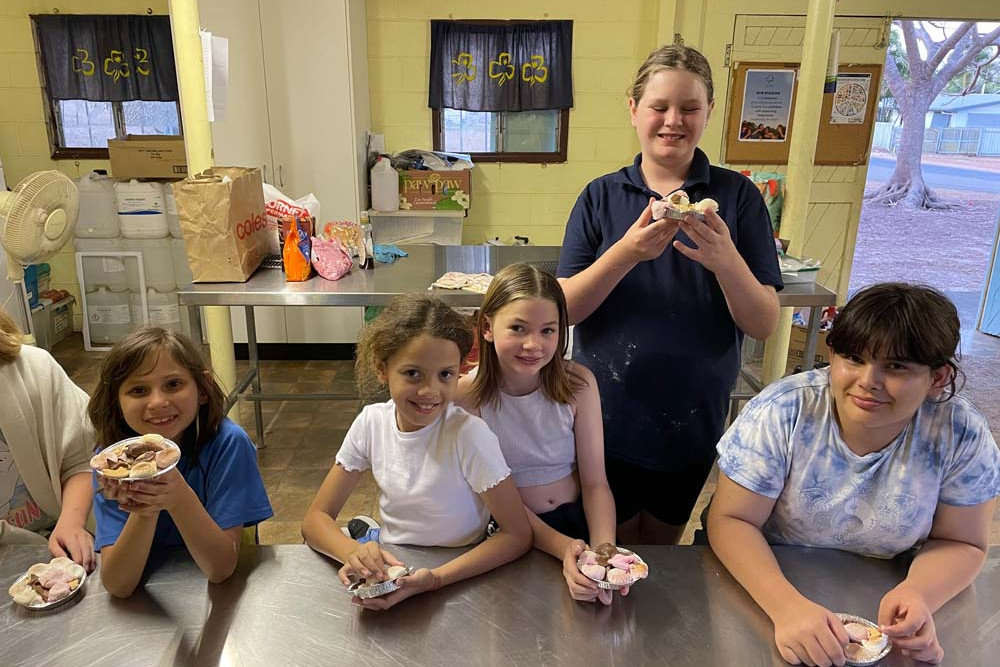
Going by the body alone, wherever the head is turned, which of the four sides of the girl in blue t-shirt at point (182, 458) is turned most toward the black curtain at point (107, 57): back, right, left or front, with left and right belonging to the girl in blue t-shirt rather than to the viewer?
back

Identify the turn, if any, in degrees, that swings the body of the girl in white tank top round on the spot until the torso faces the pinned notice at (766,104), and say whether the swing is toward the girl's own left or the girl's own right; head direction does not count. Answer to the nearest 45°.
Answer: approximately 180°

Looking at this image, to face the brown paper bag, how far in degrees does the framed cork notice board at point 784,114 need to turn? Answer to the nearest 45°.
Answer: approximately 45° to its right

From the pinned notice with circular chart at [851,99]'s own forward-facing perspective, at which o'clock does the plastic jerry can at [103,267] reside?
The plastic jerry can is roughly at 2 o'clock from the pinned notice with circular chart.

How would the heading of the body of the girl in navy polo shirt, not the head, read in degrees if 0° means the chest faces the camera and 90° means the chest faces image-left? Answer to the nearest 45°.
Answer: approximately 0°
